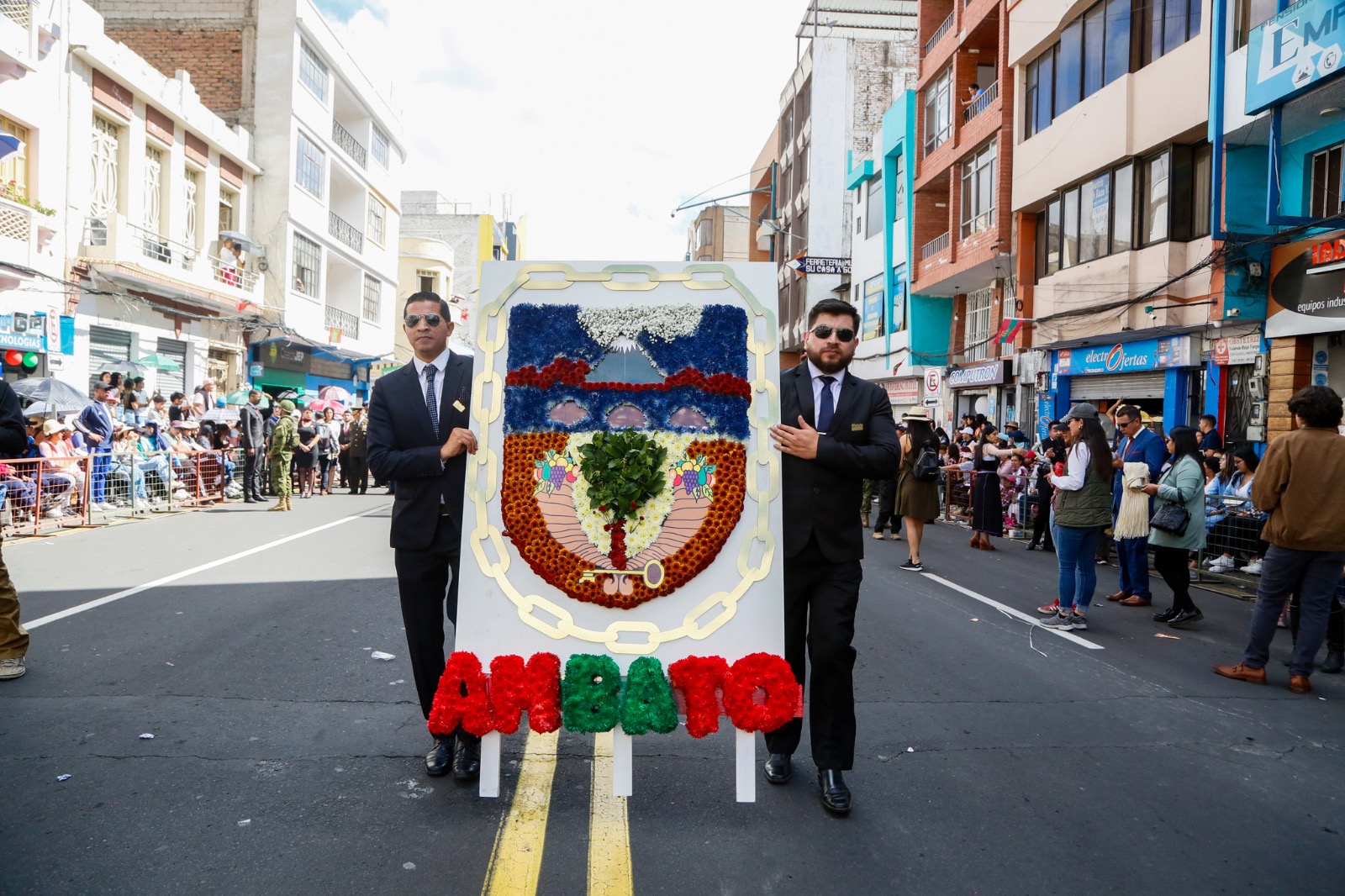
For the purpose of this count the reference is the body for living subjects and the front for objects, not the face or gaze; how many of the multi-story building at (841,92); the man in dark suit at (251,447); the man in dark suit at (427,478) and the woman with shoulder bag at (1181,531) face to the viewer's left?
2

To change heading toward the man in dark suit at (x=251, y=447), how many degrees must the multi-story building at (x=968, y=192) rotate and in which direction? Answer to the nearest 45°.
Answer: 0° — it already faces them

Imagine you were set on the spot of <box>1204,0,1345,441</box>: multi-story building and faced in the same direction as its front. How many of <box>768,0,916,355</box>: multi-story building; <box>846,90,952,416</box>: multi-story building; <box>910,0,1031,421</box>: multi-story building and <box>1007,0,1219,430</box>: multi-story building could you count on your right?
4

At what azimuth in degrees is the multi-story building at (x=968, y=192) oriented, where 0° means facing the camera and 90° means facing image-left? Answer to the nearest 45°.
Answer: approximately 45°

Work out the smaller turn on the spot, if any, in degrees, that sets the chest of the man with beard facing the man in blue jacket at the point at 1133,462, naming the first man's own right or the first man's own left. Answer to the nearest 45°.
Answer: approximately 135° to the first man's own left

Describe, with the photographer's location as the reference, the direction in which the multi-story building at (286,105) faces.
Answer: facing the viewer and to the right of the viewer

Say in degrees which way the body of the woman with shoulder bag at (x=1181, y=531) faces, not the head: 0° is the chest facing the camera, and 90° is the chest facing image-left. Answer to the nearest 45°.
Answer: approximately 90°

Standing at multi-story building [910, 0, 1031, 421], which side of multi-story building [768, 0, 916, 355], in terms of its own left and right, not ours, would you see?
left

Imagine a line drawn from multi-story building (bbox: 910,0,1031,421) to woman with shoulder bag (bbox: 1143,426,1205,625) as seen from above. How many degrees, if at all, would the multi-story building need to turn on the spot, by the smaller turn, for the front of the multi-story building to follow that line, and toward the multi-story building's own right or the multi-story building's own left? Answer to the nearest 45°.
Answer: approximately 45° to the multi-story building's own left

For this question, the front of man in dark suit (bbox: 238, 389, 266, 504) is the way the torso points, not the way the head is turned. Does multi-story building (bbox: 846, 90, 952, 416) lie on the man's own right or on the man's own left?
on the man's own left

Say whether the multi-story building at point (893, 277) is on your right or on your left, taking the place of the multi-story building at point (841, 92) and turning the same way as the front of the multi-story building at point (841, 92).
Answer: on your left

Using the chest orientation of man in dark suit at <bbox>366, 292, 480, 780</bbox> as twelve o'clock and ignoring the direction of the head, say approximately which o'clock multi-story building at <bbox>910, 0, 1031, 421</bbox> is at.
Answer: The multi-story building is roughly at 7 o'clock from the man in dark suit.

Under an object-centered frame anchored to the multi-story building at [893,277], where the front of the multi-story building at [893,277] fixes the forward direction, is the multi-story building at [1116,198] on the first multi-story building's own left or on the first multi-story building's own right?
on the first multi-story building's own left
